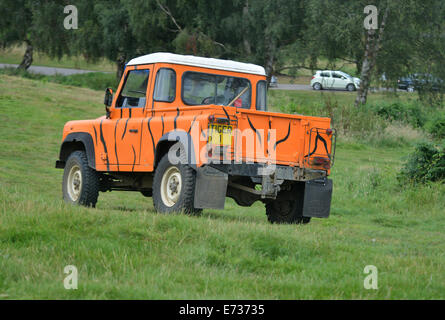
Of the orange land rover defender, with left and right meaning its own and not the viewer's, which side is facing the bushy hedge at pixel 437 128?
right

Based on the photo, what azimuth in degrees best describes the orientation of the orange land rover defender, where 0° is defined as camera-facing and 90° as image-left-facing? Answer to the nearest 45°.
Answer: approximately 135°

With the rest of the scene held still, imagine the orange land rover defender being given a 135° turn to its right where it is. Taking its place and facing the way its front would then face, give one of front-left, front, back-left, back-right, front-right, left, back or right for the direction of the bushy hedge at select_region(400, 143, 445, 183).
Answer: front-left
